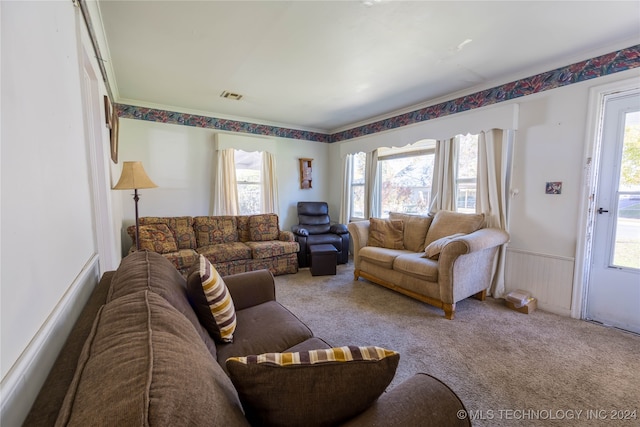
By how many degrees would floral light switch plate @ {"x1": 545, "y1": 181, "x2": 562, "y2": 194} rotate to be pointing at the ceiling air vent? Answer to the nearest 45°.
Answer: approximately 45° to its right

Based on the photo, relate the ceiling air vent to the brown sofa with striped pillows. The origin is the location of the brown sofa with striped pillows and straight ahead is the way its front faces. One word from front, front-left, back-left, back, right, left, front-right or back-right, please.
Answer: left

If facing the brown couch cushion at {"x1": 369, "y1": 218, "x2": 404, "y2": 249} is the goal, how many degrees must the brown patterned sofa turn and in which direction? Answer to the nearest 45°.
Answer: approximately 45° to its left

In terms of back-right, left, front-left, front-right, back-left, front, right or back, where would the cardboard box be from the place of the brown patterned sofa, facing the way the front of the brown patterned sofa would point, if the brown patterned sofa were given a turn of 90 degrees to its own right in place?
back-left

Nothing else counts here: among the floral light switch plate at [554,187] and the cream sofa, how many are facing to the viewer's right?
0

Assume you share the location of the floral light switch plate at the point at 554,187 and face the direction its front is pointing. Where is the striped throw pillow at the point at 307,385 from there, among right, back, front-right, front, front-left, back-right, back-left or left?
front

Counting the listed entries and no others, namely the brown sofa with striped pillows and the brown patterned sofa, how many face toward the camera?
1

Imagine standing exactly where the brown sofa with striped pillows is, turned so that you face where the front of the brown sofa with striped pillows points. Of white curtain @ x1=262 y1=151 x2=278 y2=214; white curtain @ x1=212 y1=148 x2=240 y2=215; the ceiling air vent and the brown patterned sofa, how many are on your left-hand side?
4

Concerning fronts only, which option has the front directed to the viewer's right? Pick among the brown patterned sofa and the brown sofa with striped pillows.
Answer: the brown sofa with striped pillows

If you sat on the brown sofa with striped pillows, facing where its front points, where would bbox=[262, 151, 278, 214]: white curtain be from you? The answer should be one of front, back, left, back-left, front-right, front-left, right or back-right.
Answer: left

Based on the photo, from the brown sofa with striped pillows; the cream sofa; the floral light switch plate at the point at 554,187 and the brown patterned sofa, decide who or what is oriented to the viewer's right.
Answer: the brown sofa with striped pillows

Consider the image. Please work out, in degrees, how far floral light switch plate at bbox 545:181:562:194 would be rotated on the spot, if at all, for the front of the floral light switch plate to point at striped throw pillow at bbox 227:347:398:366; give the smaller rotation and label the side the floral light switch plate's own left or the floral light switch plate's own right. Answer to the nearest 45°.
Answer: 0° — it already faces it

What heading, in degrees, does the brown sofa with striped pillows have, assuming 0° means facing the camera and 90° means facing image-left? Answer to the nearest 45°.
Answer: approximately 270°
